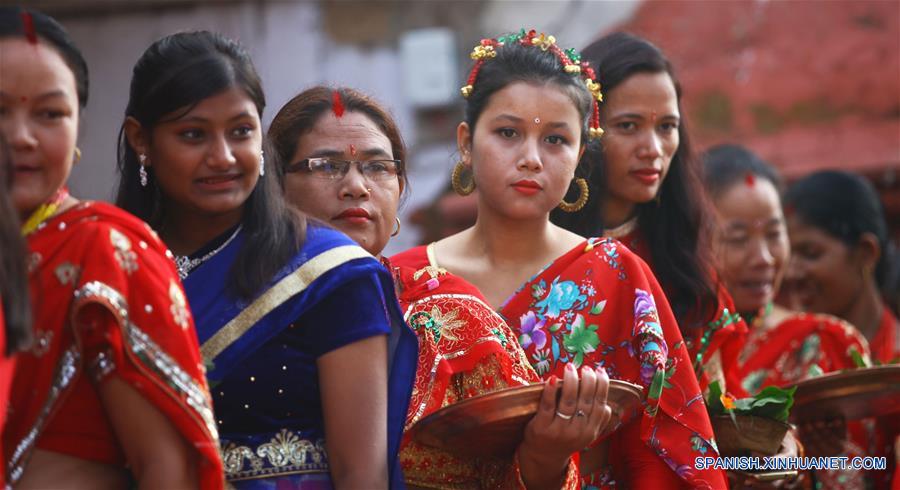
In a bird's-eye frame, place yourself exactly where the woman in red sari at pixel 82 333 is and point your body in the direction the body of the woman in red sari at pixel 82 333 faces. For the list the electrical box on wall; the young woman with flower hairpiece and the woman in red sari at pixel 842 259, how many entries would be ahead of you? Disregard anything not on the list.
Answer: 0

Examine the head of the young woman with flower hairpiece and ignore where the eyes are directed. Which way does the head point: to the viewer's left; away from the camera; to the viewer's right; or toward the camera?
toward the camera

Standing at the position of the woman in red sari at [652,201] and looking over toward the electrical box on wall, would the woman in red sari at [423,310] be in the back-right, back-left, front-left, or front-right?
back-left

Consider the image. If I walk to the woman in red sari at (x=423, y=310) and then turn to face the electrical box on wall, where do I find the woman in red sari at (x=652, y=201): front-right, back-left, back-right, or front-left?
front-right

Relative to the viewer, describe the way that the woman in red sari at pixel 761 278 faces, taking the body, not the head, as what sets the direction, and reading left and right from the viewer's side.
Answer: facing the viewer and to the left of the viewer
